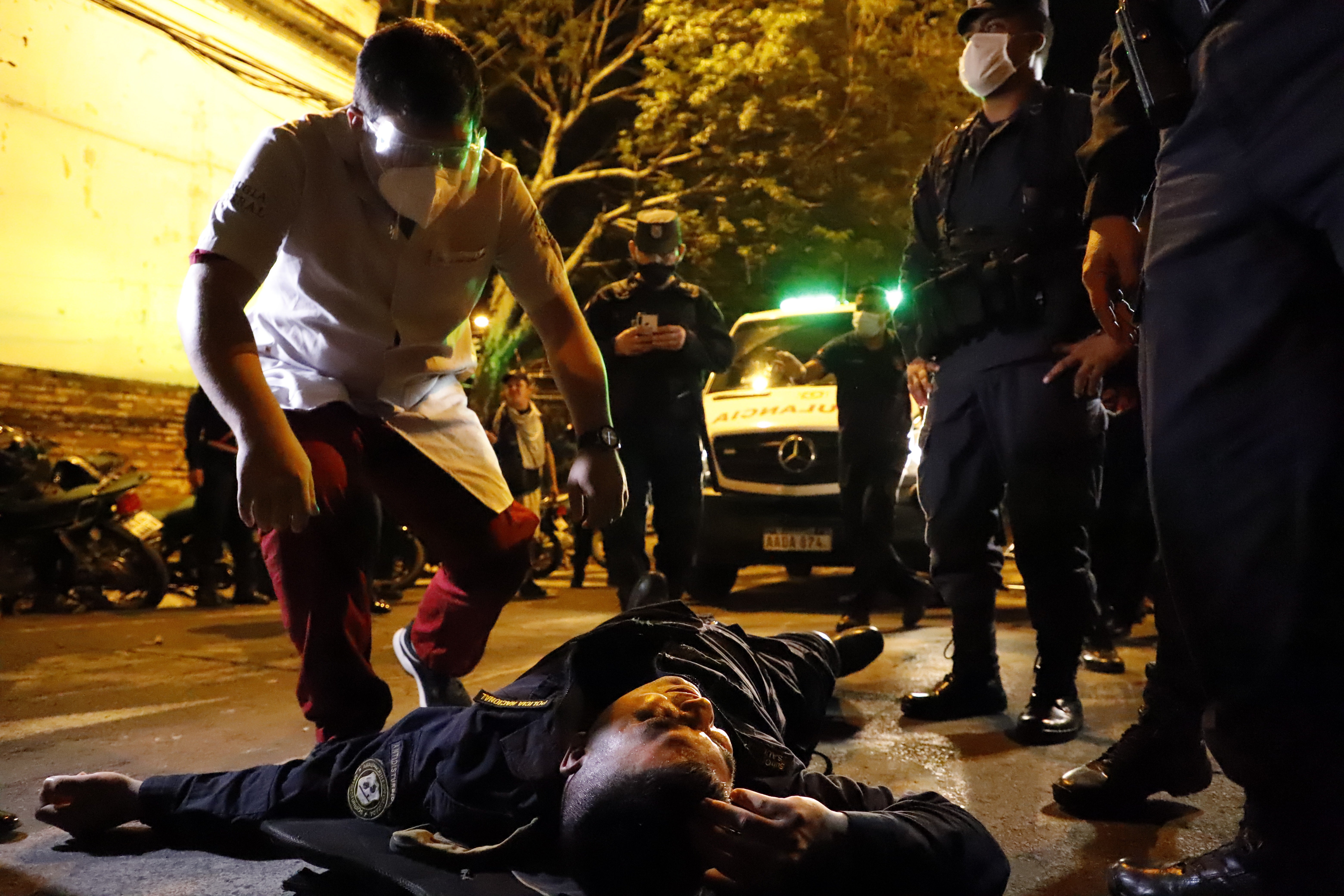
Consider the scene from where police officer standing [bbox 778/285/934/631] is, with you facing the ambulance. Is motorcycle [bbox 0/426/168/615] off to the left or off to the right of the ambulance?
left

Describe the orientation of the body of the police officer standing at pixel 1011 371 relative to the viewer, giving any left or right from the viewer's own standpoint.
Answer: facing the viewer and to the left of the viewer

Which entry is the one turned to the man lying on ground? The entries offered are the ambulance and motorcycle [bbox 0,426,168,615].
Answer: the ambulance

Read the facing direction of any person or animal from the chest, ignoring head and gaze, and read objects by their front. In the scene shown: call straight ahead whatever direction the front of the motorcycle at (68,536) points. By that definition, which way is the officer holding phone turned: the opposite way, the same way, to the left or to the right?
to the left

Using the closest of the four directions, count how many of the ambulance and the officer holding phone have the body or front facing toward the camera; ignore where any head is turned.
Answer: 2

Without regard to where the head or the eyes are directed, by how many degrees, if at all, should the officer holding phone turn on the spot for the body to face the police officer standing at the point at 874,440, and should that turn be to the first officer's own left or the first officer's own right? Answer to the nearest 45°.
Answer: approximately 135° to the first officer's own left

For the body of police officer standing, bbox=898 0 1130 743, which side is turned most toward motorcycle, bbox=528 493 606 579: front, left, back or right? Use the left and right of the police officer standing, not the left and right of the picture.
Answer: right

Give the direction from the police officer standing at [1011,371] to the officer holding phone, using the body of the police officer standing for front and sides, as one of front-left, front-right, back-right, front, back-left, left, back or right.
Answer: right

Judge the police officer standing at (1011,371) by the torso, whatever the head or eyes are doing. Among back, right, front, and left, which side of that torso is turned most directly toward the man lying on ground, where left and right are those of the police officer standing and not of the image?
front

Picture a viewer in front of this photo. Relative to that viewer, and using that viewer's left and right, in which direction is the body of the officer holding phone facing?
facing the viewer

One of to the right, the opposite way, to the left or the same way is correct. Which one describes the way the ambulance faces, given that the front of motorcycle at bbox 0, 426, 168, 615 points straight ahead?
to the left

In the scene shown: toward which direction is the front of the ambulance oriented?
toward the camera

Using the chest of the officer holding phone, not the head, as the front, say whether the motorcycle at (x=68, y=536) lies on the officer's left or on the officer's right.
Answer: on the officer's right

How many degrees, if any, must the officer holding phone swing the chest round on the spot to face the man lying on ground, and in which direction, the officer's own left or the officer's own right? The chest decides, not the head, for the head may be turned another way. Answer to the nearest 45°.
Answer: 0° — they already face them

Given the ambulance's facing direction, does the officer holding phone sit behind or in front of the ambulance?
in front

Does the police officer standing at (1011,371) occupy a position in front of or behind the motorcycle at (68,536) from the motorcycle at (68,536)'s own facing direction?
behind

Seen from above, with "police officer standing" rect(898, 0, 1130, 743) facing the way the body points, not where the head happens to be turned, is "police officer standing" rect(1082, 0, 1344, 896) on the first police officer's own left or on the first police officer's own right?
on the first police officer's own left

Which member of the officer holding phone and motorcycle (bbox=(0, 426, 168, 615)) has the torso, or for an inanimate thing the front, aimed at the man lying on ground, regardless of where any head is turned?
the officer holding phone

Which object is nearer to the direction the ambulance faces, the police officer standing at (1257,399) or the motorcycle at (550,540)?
the police officer standing

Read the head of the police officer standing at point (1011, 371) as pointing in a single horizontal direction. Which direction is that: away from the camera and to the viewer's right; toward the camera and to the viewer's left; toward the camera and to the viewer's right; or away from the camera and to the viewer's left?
toward the camera and to the viewer's left
